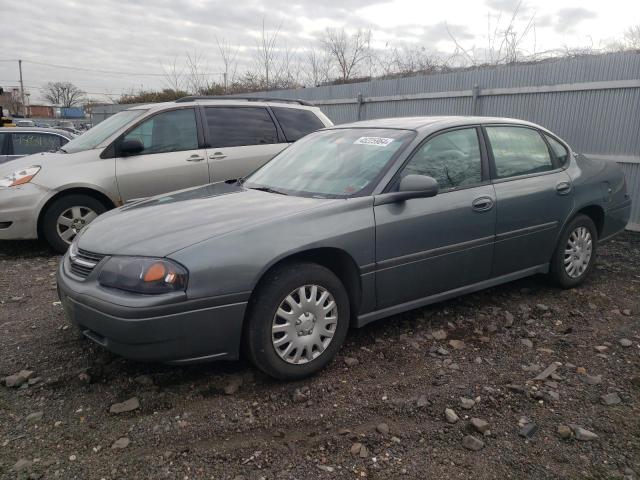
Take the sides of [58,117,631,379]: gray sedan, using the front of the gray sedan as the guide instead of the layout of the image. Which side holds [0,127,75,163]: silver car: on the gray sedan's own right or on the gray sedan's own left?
on the gray sedan's own right

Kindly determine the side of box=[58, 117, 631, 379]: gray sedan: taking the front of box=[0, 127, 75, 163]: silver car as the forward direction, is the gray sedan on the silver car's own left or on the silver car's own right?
on the silver car's own left

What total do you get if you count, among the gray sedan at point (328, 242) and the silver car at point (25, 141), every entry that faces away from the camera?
0

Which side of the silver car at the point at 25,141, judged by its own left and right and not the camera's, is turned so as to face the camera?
left

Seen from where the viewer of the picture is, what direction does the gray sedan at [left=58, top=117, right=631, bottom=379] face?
facing the viewer and to the left of the viewer

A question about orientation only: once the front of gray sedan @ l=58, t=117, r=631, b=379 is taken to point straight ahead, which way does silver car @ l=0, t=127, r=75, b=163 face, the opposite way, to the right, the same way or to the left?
the same way

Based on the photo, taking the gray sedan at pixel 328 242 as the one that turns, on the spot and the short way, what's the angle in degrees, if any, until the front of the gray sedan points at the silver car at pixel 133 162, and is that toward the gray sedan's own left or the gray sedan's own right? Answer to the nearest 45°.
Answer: approximately 90° to the gray sedan's own right

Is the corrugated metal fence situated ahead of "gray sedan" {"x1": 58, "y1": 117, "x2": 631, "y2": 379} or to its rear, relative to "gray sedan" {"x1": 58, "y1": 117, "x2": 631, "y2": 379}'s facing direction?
to the rear
